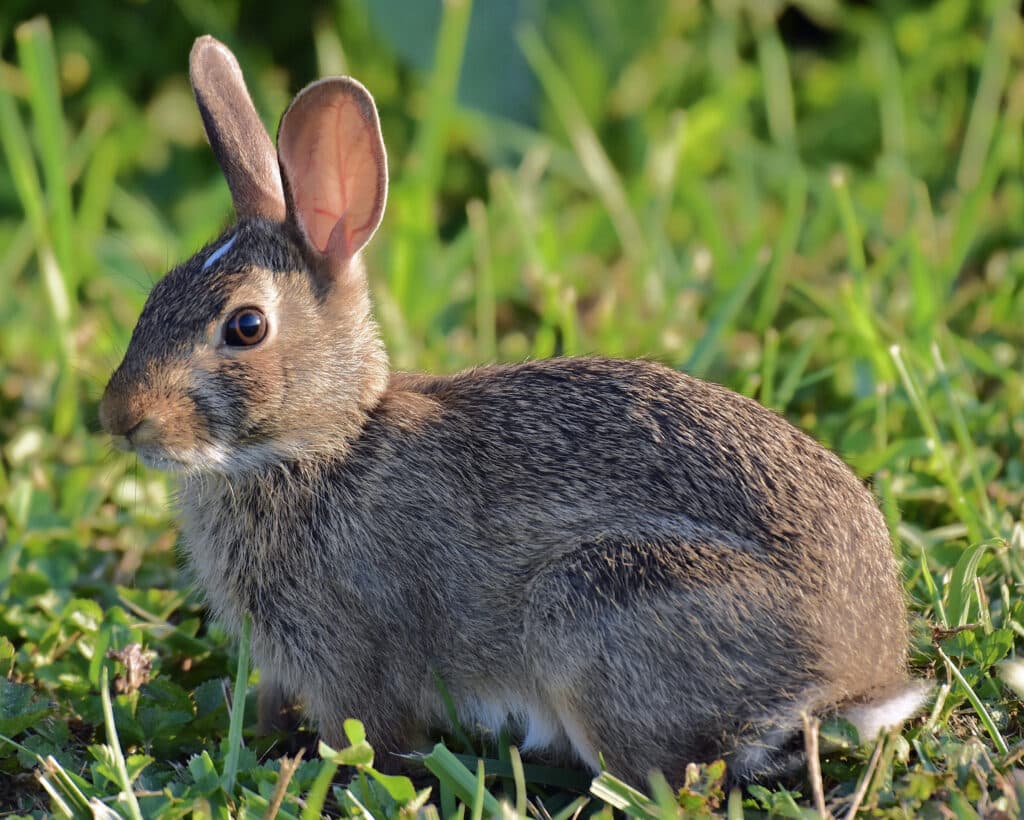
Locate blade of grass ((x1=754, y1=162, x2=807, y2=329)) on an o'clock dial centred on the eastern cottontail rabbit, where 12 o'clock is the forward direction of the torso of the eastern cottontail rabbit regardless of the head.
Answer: The blade of grass is roughly at 4 o'clock from the eastern cottontail rabbit.

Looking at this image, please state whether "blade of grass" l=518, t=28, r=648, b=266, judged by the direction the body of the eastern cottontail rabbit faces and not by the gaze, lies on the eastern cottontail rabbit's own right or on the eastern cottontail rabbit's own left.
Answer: on the eastern cottontail rabbit's own right

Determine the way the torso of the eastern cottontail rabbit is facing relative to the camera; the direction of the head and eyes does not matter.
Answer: to the viewer's left

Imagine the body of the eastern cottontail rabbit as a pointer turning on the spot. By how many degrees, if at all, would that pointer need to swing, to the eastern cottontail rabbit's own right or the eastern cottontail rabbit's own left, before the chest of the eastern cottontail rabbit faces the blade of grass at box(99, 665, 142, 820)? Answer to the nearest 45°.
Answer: approximately 45° to the eastern cottontail rabbit's own left

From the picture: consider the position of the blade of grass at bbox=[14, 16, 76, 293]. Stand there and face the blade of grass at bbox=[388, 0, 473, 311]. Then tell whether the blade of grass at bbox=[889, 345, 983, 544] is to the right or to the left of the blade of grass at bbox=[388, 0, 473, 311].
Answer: right

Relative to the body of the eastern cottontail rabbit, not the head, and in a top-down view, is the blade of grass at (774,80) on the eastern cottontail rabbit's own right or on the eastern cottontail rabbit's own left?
on the eastern cottontail rabbit's own right

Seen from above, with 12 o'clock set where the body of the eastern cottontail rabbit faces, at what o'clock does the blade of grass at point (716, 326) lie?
The blade of grass is roughly at 4 o'clock from the eastern cottontail rabbit.

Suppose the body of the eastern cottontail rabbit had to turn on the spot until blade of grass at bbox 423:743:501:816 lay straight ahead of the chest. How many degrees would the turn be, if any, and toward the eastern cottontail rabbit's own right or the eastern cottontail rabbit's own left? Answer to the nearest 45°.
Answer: approximately 90° to the eastern cottontail rabbit's own left

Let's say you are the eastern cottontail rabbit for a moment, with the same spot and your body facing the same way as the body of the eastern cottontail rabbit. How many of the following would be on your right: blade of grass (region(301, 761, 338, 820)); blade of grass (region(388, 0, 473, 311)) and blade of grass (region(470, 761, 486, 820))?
1

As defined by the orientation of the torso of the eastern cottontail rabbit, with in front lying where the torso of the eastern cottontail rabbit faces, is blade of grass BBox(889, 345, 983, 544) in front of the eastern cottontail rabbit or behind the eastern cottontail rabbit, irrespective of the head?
behind
